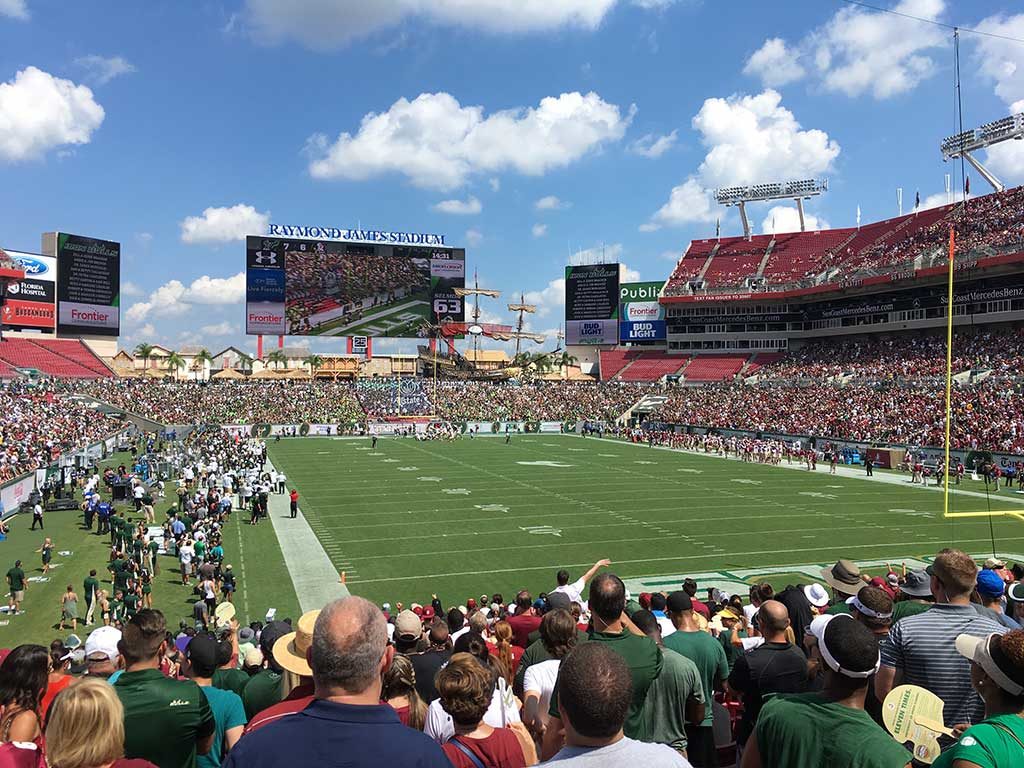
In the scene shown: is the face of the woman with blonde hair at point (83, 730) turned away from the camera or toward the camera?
away from the camera

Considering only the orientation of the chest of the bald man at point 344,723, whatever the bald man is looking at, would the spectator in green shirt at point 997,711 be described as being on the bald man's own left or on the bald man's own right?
on the bald man's own right

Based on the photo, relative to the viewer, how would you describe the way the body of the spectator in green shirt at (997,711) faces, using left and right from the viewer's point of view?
facing away from the viewer and to the left of the viewer

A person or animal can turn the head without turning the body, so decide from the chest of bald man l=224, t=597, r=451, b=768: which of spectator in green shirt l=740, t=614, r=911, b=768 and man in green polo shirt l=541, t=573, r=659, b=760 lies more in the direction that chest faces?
the man in green polo shirt

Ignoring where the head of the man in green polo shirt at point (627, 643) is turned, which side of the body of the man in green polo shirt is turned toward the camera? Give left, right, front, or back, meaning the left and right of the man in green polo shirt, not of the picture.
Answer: back

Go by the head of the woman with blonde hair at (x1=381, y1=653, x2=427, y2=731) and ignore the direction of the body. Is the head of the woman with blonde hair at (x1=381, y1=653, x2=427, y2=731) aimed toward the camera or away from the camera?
away from the camera

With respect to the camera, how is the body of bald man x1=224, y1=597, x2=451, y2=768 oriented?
away from the camera

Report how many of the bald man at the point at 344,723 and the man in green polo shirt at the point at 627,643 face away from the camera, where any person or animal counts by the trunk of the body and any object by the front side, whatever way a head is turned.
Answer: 2

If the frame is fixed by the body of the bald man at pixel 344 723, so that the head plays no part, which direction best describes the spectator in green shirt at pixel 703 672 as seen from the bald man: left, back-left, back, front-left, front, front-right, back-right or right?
front-right
